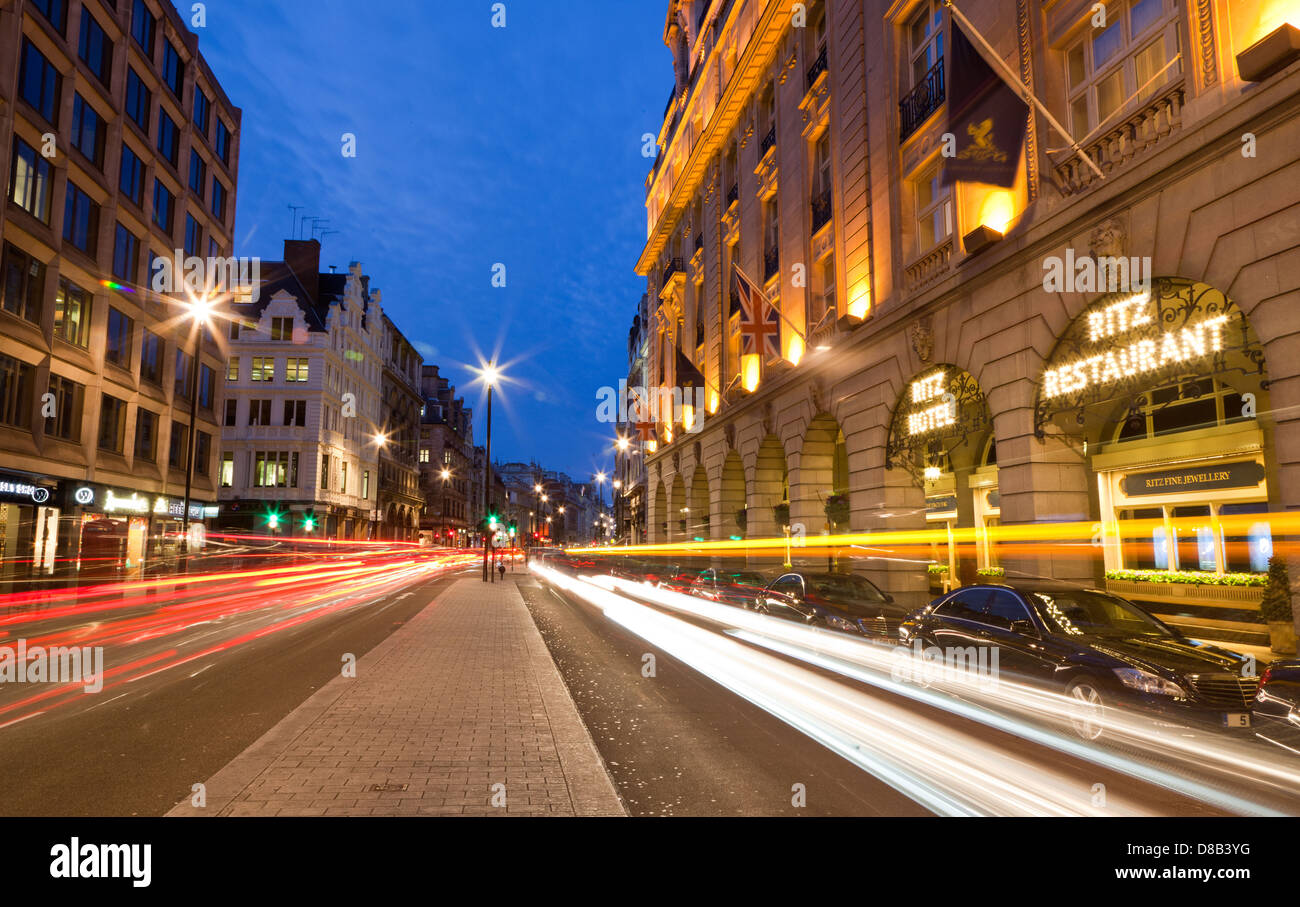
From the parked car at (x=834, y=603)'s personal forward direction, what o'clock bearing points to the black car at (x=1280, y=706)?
The black car is roughly at 1 o'clock from the parked car.

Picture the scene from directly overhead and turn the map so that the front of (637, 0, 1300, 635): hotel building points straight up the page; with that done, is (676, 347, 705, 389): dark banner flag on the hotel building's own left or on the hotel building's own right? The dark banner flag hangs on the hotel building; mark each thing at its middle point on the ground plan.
on the hotel building's own right

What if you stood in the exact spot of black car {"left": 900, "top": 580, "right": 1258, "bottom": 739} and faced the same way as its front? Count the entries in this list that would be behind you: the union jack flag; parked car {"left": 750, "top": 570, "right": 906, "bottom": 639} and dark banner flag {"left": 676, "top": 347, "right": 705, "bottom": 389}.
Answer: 3

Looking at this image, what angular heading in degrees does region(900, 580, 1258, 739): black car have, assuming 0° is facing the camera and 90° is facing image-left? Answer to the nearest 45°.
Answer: approximately 315°

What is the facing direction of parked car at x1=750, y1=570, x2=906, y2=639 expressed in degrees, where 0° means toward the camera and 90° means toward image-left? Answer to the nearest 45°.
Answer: approximately 315°

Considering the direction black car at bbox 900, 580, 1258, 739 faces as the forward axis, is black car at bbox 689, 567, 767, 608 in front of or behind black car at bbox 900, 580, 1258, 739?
behind

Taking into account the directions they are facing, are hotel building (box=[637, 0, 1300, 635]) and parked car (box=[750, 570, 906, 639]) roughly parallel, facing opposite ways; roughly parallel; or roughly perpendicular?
roughly perpendicular

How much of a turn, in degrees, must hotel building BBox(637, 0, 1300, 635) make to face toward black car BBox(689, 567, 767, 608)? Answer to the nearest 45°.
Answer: approximately 90° to its right

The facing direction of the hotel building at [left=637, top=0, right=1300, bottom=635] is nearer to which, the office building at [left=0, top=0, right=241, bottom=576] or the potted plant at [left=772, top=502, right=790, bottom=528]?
the office building
